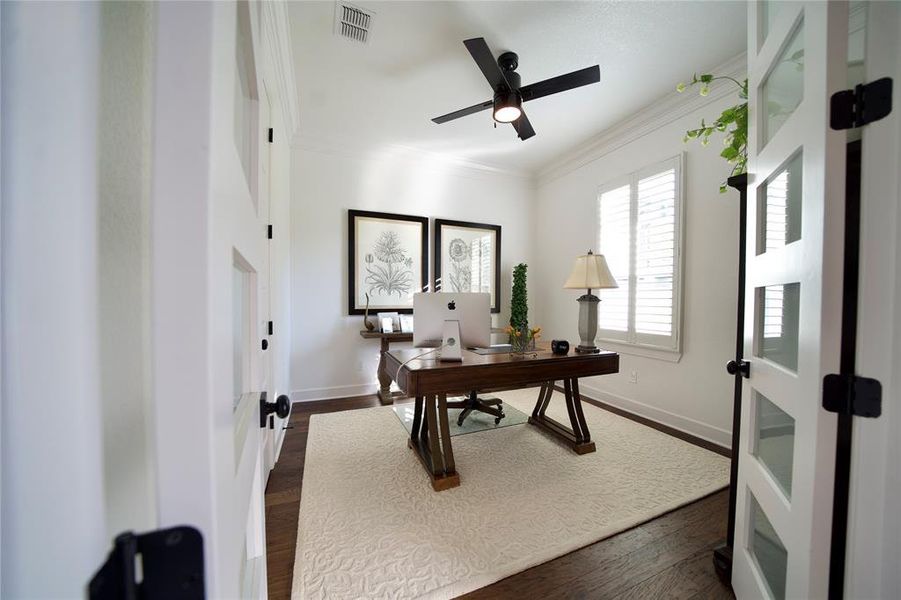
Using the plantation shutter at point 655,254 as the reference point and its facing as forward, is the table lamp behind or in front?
in front

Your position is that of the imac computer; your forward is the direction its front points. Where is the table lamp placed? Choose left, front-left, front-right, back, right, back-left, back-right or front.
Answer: right

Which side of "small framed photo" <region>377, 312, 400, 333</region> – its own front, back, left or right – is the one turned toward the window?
left

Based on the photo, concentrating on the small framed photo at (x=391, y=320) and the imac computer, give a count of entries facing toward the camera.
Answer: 1

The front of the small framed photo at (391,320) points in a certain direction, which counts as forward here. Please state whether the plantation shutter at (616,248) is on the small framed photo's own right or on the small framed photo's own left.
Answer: on the small framed photo's own left

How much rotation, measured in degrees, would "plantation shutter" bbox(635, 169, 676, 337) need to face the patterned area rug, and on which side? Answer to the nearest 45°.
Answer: approximately 45° to its left

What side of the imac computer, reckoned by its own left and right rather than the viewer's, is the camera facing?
back

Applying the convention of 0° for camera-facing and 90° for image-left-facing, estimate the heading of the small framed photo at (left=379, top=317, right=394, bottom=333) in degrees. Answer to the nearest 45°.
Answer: approximately 0°

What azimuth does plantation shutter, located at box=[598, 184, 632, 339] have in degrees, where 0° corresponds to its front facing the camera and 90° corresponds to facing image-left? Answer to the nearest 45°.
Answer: approximately 45°

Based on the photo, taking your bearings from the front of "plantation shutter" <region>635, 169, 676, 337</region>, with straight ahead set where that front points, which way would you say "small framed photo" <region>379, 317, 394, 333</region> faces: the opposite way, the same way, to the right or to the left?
to the left

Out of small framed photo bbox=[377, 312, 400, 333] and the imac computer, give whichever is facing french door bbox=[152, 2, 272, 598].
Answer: the small framed photo

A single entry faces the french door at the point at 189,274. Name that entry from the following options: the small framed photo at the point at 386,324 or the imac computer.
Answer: the small framed photo

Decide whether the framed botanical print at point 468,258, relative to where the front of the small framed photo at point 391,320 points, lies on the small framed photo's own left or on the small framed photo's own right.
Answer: on the small framed photo's own left

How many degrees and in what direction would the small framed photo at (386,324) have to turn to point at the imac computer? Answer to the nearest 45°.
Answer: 0° — it already faces it
